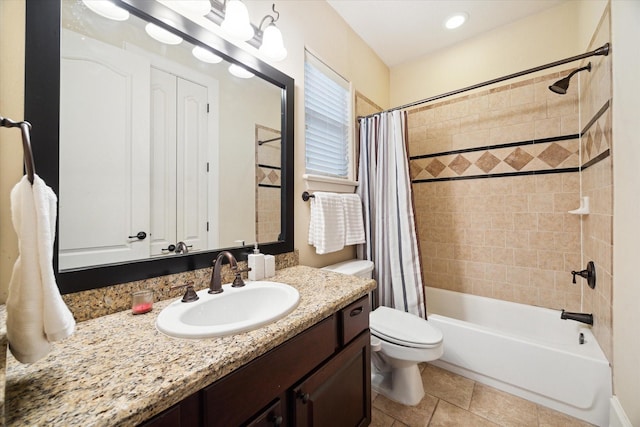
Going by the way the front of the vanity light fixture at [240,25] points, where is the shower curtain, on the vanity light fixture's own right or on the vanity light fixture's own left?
on the vanity light fixture's own left

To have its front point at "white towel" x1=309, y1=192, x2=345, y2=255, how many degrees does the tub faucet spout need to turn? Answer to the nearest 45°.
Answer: approximately 45° to its left

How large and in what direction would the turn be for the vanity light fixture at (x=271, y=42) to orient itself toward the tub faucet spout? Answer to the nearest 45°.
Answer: approximately 45° to its left

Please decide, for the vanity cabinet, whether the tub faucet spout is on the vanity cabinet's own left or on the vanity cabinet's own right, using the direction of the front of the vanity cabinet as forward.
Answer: on the vanity cabinet's own left

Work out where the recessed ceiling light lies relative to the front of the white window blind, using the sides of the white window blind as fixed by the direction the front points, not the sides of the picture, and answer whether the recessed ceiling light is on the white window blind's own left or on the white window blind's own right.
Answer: on the white window blind's own left

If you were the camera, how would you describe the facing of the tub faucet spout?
facing to the left of the viewer

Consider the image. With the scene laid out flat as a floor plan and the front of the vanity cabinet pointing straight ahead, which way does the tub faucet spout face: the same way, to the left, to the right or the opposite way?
the opposite way

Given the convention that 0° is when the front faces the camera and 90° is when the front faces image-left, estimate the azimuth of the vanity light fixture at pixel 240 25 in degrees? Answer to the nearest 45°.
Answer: approximately 315°

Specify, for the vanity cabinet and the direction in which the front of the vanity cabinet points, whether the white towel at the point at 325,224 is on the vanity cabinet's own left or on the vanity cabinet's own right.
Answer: on the vanity cabinet's own left

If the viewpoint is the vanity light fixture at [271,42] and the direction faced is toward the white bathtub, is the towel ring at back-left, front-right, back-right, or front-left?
back-right

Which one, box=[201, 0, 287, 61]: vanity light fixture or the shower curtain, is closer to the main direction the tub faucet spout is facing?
the shower curtain
